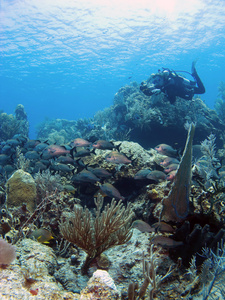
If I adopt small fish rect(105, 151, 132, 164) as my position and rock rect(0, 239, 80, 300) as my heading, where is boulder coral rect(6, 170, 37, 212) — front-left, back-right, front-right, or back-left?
front-right

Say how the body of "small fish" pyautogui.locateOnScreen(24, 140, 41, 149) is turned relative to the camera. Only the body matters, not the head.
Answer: to the viewer's left

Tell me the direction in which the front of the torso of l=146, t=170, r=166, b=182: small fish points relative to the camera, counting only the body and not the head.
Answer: to the viewer's left

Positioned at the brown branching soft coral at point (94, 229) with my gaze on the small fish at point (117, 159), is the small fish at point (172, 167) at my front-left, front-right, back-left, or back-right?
front-right

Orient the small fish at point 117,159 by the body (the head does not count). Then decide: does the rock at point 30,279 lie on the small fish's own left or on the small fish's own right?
on the small fish's own left

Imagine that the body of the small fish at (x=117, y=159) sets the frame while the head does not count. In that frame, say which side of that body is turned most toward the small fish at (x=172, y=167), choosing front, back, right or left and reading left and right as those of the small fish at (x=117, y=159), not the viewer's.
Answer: back

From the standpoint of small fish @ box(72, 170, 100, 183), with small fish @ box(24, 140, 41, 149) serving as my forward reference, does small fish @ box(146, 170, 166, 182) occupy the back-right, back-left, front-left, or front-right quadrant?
back-right

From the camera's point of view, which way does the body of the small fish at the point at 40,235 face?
to the viewer's left

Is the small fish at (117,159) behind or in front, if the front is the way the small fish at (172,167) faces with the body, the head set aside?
in front

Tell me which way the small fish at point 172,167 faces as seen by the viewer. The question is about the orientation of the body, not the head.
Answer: to the viewer's left

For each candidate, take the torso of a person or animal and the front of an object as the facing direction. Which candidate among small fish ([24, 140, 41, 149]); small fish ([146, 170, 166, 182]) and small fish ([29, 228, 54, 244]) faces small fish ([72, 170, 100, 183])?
small fish ([146, 170, 166, 182])

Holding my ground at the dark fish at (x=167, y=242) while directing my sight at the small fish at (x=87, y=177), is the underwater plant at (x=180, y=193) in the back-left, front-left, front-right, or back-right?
front-right

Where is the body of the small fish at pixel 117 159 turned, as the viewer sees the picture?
to the viewer's left

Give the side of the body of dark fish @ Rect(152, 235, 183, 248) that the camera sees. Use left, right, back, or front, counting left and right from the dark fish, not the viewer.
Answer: left
